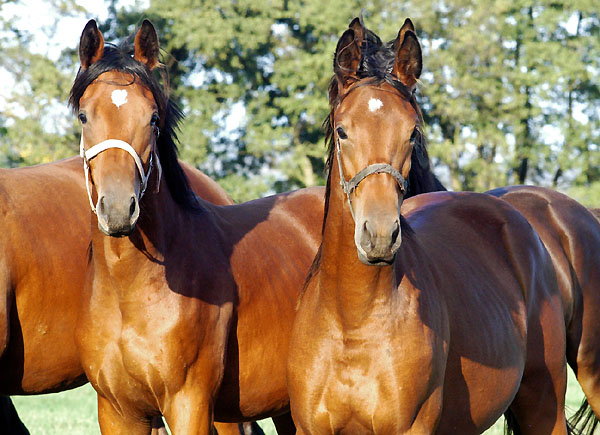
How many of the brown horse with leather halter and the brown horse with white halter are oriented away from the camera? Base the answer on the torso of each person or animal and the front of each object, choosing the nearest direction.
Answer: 0

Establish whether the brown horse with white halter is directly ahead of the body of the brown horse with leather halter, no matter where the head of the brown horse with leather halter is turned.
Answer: no

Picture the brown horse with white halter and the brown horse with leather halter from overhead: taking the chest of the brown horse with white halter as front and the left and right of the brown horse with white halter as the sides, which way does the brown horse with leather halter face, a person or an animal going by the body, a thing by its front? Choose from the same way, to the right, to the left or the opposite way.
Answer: the same way

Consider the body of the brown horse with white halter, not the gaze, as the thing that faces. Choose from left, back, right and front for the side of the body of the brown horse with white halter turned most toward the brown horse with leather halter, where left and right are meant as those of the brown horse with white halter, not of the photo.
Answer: left

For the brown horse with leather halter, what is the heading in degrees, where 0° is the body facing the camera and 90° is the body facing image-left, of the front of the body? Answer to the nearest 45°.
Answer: approximately 45°
